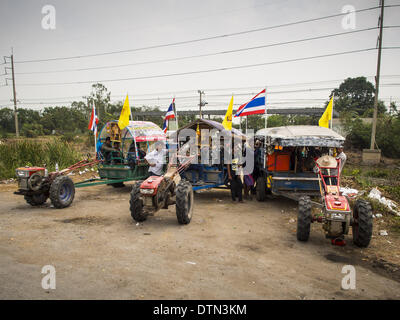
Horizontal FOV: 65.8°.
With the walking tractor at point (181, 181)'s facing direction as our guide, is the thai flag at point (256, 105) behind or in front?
behind

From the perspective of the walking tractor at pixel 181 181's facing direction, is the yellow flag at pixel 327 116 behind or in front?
behind

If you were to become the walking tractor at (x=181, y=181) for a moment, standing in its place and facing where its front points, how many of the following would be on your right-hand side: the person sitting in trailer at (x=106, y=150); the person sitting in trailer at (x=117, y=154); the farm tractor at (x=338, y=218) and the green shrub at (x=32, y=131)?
3

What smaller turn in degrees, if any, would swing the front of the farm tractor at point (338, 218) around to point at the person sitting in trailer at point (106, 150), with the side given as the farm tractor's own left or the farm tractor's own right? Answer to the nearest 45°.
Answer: approximately 90° to the farm tractor's own right

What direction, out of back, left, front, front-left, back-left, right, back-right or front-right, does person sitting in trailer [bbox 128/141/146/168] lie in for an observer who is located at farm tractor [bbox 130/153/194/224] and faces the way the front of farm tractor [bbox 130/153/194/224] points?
back-right
